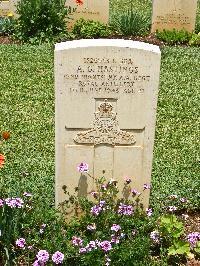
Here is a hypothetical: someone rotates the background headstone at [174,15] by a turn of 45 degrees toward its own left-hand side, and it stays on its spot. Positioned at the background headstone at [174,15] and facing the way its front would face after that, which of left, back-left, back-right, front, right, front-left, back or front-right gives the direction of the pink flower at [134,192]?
front-right

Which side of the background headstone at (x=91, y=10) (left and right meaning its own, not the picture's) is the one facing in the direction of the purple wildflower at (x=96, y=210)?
front

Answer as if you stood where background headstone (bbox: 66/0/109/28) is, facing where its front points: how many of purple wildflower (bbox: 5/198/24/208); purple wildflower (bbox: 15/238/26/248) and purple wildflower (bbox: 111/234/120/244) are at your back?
0

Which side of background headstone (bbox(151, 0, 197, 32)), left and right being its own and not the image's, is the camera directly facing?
front

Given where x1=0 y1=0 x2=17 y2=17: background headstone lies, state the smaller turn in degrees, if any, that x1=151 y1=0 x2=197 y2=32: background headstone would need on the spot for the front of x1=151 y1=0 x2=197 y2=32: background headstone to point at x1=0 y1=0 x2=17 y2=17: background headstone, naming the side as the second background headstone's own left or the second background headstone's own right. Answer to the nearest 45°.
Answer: approximately 90° to the second background headstone's own right

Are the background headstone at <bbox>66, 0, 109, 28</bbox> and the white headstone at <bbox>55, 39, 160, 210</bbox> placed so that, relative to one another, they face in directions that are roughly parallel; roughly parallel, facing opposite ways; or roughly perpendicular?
roughly parallel

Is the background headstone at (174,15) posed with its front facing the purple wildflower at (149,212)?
yes

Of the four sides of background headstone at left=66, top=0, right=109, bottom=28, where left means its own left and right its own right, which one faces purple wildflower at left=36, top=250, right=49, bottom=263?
front

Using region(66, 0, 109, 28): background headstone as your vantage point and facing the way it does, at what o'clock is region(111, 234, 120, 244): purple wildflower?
The purple wildflower is roughly at 12 o'clock from the background headstone.

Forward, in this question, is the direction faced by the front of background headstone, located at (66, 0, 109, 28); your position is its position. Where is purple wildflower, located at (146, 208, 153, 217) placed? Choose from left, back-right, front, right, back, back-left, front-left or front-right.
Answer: front

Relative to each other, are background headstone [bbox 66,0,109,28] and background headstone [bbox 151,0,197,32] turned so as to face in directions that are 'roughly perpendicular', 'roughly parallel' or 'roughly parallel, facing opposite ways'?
roughly parallel

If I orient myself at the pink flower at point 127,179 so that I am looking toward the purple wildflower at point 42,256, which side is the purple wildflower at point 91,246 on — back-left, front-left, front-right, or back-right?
front-left

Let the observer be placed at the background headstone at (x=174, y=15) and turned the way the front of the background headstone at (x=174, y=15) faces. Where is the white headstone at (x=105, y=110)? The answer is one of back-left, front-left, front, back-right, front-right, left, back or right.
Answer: front

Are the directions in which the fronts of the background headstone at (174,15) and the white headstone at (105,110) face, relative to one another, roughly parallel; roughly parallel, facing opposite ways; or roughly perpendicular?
roughly parallel

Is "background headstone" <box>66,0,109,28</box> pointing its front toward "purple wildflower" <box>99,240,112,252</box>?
yes

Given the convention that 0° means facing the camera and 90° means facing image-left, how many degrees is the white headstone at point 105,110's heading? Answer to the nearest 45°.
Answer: approximately 0°

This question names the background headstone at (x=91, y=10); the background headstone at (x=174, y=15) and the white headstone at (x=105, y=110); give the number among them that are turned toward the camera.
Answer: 3
